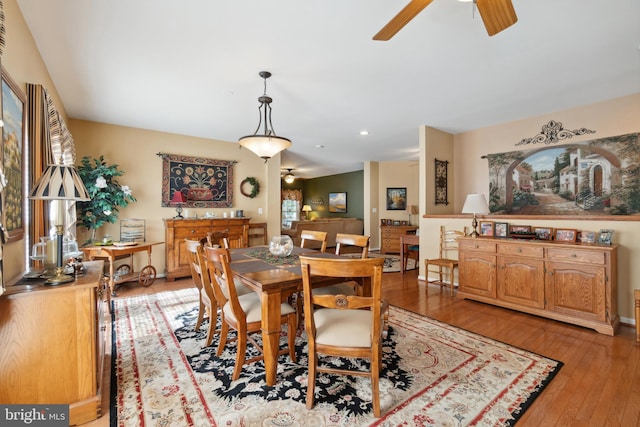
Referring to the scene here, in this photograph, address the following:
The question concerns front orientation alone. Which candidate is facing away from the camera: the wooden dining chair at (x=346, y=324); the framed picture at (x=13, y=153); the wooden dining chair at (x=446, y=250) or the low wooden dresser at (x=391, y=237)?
the wooden dining chair at (x=346, y=324)

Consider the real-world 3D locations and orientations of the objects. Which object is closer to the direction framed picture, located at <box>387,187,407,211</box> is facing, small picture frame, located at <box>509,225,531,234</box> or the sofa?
the small picture frame

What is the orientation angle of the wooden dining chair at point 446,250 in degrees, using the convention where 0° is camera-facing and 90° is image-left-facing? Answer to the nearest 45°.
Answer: approximately 45°

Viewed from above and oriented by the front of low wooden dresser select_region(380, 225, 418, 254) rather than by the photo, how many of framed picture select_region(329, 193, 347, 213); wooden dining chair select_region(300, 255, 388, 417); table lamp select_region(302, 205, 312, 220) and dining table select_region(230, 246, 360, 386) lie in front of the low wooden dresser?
2

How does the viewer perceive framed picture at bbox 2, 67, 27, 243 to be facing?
facing to the right of the viewer

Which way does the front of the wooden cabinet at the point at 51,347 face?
to the viewer's right

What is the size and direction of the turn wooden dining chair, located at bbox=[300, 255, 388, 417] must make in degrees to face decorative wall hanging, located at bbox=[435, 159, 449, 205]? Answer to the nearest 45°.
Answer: approximately 45° to its right

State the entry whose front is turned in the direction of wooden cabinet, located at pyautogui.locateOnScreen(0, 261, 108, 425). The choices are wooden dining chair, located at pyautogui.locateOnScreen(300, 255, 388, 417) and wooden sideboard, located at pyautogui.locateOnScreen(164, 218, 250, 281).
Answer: the wooden sideboard

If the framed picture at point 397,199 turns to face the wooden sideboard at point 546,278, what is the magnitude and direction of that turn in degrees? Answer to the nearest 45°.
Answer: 0° — it already faces it

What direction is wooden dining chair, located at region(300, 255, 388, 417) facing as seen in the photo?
away from the camera
